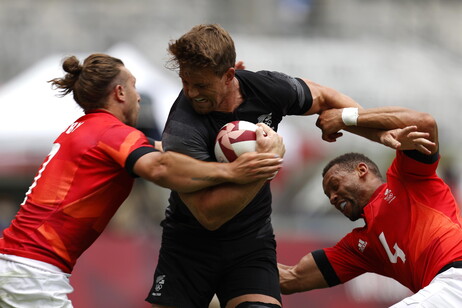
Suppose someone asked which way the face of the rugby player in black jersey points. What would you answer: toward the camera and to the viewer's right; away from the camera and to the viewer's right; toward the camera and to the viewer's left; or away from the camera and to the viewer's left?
toward the camera and to the viewer's left

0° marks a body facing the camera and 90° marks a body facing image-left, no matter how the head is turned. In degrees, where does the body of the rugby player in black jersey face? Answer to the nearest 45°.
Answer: approximately 0°
